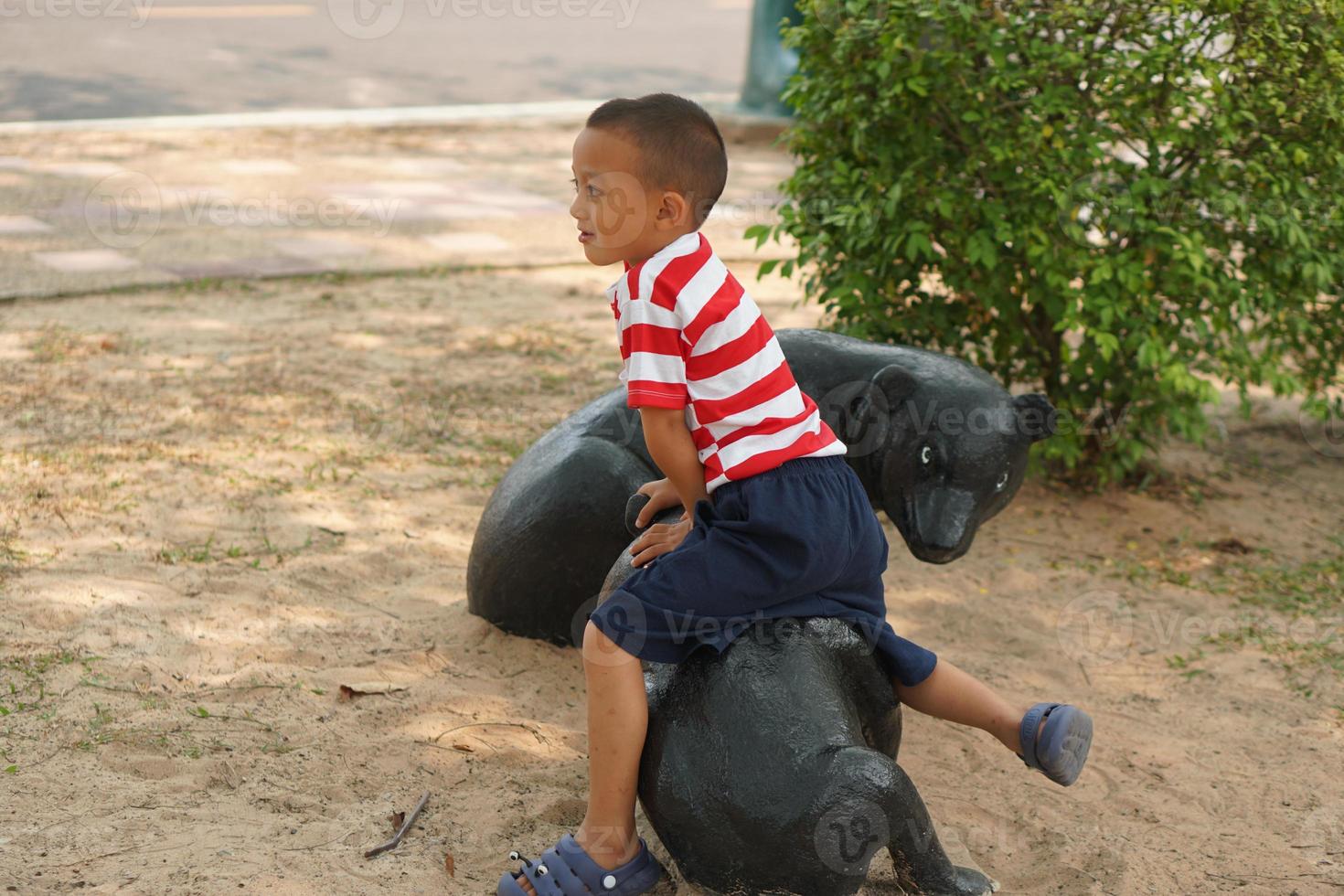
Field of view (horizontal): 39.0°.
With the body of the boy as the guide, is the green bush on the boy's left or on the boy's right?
on the boy's right

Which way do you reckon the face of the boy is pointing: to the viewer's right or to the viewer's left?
to the viewer's left

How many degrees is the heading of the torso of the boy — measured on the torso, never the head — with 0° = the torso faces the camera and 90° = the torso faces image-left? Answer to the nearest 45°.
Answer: approximately 90°
